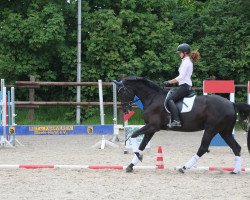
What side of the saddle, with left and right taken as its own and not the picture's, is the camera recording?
left

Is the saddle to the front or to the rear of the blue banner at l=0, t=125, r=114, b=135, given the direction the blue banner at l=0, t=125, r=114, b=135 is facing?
to the front

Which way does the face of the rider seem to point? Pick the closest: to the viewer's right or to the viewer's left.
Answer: to the viewer's left

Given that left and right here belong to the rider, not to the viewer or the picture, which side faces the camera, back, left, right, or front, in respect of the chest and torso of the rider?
left

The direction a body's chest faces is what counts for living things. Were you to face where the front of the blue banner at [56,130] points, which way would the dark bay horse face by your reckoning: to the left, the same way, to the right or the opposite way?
to the right

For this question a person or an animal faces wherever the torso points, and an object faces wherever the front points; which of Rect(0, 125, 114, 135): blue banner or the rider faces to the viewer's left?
the rider

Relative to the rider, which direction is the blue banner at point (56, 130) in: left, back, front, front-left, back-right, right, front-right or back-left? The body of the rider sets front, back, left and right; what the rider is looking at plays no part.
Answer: front-right

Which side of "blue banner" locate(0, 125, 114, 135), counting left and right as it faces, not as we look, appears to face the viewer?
front

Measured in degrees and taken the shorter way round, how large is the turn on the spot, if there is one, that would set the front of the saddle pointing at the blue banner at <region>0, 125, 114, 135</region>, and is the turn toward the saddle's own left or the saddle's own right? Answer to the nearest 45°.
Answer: approximately 45° to the saddle's own right

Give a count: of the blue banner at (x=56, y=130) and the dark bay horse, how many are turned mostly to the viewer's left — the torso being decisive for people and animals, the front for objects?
1

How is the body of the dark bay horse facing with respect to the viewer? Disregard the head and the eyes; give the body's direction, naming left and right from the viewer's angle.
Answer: facing to the left of the viewer

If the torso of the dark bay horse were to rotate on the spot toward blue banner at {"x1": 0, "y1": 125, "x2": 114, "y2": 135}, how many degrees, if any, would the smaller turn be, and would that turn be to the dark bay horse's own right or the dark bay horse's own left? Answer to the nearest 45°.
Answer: approximately 45° to the dark bay horse's own right

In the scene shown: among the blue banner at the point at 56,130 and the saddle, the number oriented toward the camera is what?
1
